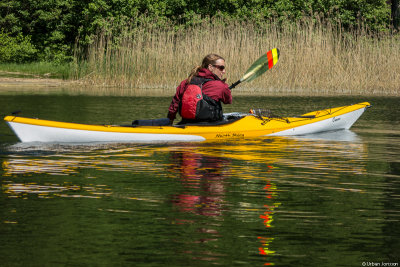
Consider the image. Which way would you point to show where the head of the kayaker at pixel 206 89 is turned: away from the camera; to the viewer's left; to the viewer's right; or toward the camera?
to the viewer's right

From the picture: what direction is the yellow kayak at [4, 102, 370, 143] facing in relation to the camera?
to the viewer's right

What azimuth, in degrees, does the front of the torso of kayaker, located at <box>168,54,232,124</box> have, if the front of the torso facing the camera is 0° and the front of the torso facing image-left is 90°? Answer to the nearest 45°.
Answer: approximately 225°
